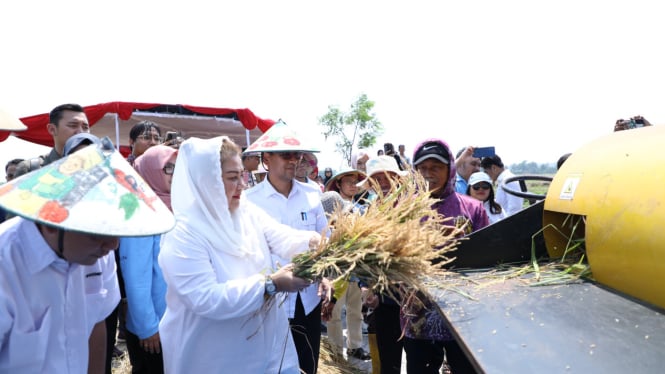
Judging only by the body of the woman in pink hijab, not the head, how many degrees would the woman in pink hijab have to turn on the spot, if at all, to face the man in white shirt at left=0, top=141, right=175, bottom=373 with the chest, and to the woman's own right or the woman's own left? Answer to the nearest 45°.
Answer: approximately 90° to the woman's own right

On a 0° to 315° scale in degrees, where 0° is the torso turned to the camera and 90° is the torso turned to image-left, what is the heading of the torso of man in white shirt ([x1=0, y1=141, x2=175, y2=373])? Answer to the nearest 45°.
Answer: approximately 315°

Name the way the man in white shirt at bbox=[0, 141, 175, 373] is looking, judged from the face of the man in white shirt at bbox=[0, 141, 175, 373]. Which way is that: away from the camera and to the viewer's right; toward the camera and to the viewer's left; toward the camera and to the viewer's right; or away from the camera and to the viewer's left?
toward the camera and to the viewer's right

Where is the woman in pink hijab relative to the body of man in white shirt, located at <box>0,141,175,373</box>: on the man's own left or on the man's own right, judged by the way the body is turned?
on the man's own left

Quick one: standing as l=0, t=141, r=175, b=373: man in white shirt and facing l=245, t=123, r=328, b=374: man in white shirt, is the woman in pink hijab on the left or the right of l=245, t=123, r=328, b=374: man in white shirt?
left

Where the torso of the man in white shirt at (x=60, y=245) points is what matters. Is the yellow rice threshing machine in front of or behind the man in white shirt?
in front

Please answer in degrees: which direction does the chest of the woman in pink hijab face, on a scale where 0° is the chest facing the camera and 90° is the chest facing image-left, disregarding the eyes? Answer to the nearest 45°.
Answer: approximately 270°

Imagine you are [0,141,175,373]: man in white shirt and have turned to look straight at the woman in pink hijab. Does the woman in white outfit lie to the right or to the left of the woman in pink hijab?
right

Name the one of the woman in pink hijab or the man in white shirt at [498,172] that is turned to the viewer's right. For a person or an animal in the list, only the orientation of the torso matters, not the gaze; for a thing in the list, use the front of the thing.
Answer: the woman in pink hijab
